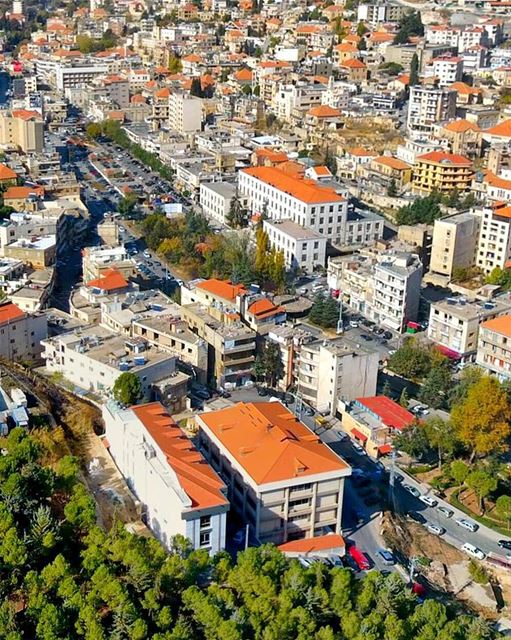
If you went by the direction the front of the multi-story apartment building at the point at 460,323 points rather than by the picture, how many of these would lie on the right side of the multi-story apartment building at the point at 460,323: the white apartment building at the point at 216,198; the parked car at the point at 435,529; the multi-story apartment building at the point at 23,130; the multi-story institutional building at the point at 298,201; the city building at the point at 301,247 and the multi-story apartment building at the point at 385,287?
5

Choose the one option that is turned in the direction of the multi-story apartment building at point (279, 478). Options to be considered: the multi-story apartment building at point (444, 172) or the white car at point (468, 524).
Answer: the multi-story apartment building at point (444, 172)

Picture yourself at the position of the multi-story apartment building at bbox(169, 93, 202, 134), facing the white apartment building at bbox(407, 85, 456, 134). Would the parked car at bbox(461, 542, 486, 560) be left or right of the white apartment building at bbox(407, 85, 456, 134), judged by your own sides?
right

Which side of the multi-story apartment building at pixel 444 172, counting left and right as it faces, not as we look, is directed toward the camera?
front

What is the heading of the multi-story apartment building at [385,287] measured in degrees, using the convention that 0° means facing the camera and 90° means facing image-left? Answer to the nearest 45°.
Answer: approximately 45°

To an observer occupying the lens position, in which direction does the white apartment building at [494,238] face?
facing the viewer

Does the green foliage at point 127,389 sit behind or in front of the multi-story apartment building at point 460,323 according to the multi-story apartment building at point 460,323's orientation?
in front

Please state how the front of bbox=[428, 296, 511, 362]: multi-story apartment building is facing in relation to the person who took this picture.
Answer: facing the viewer and to the left of the viewer

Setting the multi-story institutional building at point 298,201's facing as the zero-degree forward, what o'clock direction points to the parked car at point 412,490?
The parked car is roughly at 10 o'clock from the multi-story institutional building.

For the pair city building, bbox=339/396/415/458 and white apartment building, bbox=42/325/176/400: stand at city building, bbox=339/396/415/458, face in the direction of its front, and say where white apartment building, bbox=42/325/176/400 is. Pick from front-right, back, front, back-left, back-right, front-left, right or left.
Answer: front-right

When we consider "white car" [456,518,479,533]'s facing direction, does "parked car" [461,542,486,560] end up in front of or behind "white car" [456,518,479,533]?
in front

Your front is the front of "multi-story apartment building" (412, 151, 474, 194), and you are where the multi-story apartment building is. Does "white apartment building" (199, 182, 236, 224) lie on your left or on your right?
on your right
